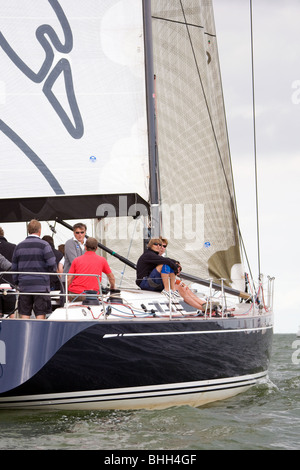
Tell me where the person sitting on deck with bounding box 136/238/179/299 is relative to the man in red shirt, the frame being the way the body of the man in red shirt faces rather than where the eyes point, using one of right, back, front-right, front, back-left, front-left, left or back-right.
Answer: front-right

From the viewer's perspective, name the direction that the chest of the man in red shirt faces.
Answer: away from the camera

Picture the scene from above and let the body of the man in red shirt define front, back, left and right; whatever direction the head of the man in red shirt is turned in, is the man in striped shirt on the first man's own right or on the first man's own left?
on the first man's own left

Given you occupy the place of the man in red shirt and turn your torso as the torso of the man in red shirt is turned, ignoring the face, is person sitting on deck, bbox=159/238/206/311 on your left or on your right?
on your right

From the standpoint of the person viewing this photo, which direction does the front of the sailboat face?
facing away from the viewer and to the right of the viewer
